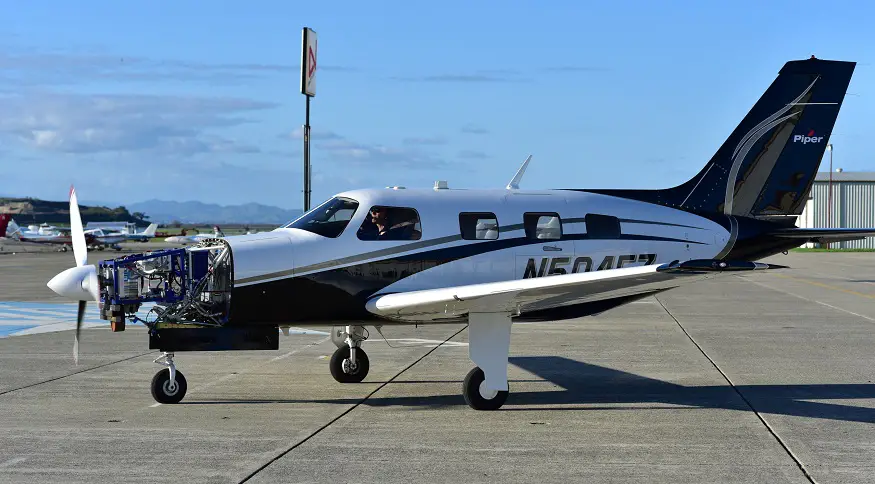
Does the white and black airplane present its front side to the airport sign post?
no

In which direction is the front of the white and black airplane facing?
to the viewer's left

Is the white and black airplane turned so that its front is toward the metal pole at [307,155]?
no
